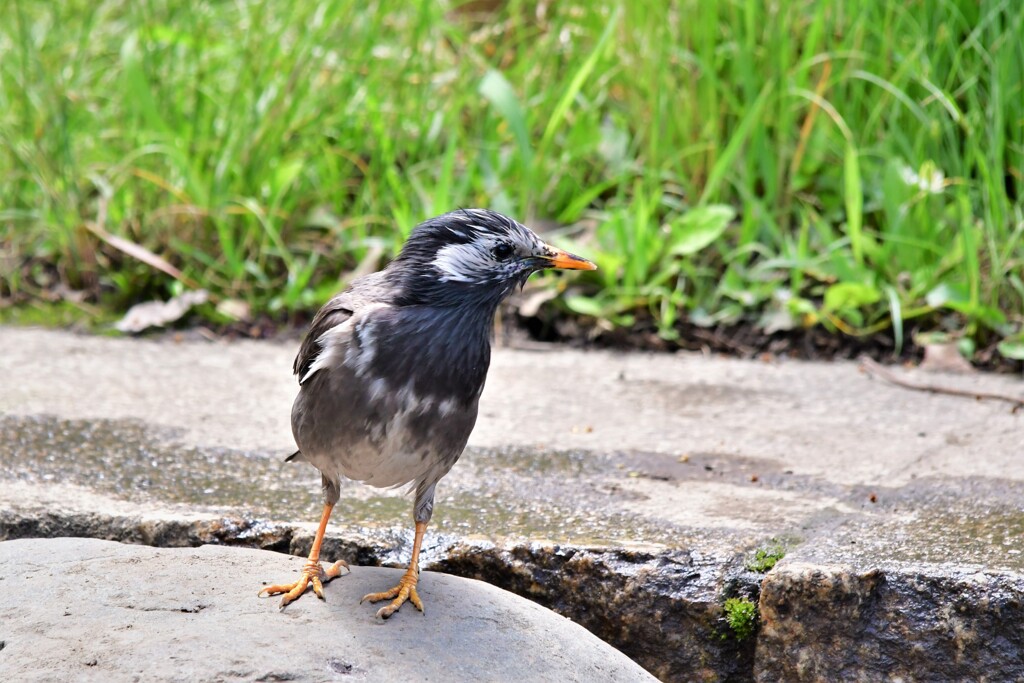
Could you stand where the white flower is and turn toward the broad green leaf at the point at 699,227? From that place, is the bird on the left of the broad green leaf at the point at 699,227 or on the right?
left

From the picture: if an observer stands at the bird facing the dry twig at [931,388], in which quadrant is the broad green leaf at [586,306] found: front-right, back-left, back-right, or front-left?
front-left

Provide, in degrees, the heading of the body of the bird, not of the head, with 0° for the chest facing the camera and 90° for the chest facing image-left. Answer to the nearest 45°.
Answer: approximately 315°

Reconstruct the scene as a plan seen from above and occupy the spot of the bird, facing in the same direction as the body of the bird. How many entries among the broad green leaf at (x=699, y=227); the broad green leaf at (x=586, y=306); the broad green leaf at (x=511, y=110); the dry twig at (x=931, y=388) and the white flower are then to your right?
0

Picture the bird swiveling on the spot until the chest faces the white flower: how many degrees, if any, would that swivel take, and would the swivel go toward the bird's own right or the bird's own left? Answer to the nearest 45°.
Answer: approximately 90° to the bird's own left

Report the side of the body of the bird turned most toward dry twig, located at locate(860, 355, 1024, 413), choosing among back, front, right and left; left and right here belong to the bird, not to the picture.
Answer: left

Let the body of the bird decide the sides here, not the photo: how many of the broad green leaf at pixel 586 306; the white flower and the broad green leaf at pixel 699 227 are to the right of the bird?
0

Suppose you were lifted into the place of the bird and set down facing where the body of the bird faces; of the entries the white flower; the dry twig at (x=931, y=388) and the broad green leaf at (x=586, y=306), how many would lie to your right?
0

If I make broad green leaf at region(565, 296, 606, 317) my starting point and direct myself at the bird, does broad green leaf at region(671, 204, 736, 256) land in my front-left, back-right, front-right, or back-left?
back-left

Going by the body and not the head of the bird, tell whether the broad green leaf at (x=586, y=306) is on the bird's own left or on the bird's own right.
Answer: on the bird's own left

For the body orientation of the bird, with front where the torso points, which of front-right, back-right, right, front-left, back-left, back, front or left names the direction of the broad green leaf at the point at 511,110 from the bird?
back-left

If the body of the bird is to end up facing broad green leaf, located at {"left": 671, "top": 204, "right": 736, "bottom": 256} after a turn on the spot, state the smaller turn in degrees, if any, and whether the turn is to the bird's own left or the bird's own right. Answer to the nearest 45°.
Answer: approximately 90° to the bird's own left

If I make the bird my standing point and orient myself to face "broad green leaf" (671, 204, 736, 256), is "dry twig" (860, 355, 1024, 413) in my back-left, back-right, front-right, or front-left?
front-right

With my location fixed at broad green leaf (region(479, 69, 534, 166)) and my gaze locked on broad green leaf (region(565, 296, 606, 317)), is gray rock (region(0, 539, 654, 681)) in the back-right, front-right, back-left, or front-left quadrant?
front-right

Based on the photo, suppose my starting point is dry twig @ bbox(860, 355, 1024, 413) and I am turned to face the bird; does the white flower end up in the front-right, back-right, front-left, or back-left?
back-right
